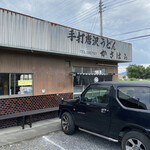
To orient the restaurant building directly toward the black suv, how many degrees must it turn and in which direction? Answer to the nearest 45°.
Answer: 0° — it already faces it

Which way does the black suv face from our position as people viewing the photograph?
facing away from the viewer and to the left of the viewer

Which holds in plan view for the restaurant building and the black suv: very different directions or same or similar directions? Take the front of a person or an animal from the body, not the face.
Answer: very different directions
